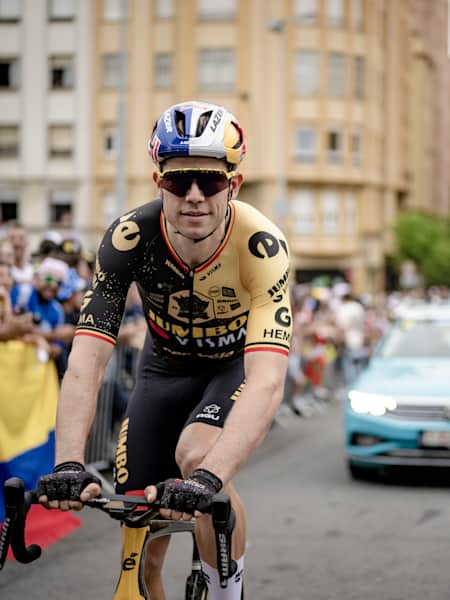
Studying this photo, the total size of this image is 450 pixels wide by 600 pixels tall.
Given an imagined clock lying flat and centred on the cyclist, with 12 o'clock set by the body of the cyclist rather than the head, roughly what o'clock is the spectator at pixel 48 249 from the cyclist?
The spectator is roughly at 4 o'clock from the cyclist.

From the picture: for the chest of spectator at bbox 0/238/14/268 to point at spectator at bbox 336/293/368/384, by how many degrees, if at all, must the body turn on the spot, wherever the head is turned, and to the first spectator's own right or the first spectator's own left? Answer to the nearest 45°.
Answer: approximately 45° to the first spectator's own left

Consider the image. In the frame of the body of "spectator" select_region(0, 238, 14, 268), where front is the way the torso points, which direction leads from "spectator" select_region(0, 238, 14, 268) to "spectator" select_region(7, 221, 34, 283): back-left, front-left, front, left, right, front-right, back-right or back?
left

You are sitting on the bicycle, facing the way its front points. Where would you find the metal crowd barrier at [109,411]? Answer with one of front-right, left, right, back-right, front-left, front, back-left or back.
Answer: back-right

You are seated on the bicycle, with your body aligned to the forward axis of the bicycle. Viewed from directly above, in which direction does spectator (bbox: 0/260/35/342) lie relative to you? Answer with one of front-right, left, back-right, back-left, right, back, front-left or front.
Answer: back-right

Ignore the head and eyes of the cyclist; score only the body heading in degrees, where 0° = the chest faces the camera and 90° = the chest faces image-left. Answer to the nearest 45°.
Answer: approximately 45°

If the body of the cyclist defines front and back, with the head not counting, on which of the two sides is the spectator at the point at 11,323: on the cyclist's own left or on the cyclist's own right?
on the cyclist's own right

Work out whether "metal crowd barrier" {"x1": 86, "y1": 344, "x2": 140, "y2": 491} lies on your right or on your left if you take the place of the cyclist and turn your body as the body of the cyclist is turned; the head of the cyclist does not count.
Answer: on your right

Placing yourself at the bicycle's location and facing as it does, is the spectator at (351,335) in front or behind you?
behind
